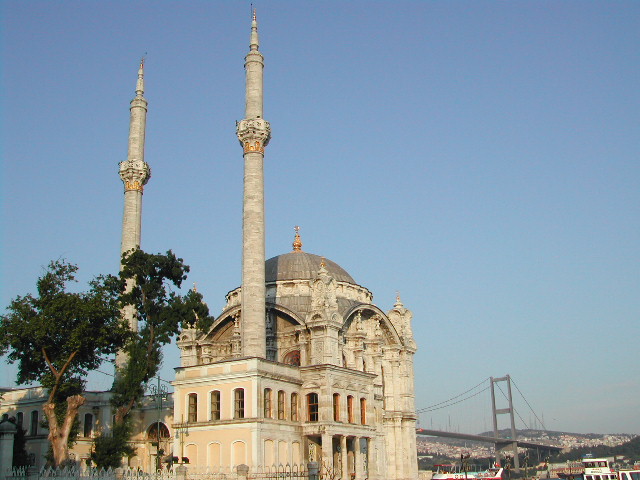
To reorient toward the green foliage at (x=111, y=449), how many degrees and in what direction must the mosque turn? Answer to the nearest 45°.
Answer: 0° — it already faces it

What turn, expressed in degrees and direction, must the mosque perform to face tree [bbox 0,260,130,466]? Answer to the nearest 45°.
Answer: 0° — it already faces it

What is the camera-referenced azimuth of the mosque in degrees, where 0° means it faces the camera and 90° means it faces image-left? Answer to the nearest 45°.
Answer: approximately 45°
